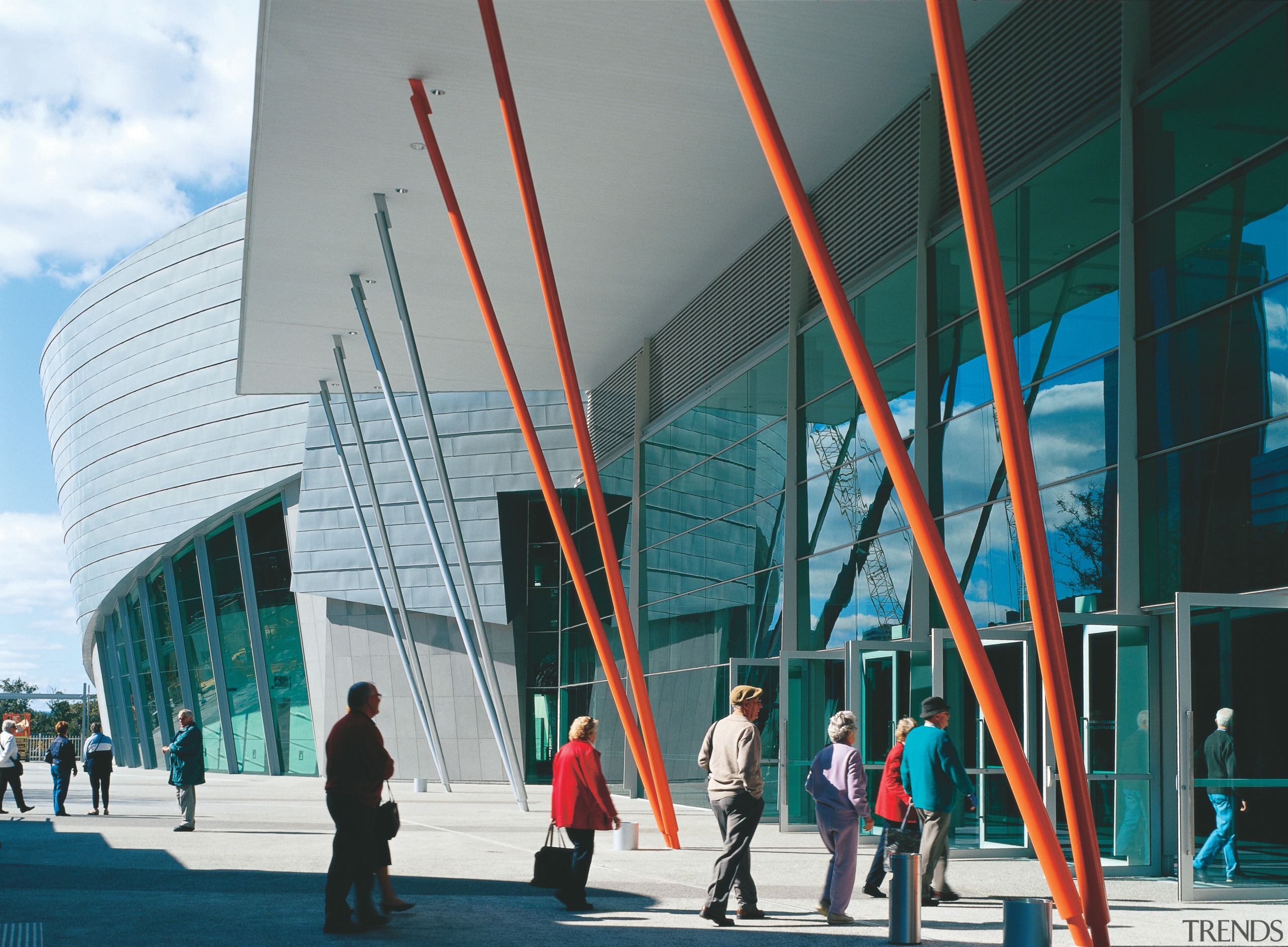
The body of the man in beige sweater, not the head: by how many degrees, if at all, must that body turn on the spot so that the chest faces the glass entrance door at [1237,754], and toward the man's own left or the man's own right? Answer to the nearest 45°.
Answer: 0° — they already face it

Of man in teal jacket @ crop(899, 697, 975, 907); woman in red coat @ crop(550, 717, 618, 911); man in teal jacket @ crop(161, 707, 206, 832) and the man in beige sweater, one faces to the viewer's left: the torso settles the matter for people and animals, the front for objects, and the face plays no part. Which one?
man in teal jacket @ crop(161, 707, 206, 832)

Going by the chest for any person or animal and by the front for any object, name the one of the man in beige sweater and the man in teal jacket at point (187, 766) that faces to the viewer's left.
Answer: the man in teal jacket

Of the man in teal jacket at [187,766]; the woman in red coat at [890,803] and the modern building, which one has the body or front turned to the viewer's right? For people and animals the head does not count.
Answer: the woman in red coat

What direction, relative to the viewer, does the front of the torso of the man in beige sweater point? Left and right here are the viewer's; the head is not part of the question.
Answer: facing away from the viewer and to the right of the viewer

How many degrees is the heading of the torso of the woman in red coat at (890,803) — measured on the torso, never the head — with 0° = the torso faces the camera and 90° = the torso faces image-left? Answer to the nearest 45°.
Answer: approximately 270°

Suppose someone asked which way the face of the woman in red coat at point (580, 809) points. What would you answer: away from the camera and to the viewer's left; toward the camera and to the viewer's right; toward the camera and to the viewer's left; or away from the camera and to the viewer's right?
away from the camera and to the viewer's right

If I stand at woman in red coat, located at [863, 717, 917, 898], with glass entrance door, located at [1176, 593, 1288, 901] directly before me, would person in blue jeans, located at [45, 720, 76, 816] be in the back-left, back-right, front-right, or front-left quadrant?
back-left
